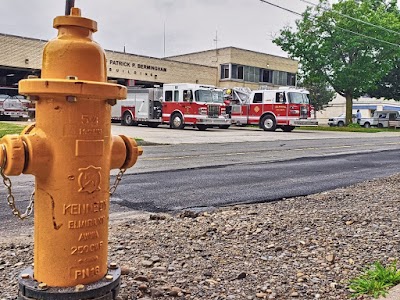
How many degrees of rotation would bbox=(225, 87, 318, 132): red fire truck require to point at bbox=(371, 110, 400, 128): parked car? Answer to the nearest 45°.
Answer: approximately 90° to its left

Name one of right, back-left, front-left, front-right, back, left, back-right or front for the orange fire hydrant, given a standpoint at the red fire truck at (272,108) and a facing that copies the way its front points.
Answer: front-right

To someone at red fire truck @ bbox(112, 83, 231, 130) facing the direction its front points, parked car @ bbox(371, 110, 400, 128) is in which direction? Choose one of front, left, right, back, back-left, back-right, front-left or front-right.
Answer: left

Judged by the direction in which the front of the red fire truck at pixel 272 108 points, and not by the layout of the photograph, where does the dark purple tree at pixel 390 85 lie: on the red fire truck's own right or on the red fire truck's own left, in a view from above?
on the red fire truck's own left

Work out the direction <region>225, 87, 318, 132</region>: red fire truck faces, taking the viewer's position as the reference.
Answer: facing the viewer and to the right of the viewer

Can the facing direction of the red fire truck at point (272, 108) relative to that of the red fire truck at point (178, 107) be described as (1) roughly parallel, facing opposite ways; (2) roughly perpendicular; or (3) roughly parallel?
roughly parallel

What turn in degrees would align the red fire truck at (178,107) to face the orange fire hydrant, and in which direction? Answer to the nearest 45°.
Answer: approximately 45° to its right

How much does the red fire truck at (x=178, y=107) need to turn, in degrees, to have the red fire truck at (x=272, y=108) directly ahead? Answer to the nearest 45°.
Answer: approximately 45° to its left

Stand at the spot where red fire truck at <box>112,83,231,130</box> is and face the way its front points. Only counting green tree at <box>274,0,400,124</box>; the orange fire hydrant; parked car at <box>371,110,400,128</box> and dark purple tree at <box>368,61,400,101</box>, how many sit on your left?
3

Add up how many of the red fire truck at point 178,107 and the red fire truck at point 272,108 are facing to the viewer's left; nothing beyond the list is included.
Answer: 0

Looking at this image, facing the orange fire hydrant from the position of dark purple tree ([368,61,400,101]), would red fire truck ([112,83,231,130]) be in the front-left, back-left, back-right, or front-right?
front-right

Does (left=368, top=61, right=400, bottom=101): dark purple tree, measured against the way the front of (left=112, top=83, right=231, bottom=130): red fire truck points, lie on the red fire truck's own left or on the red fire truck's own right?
on the red fire truck's own left
